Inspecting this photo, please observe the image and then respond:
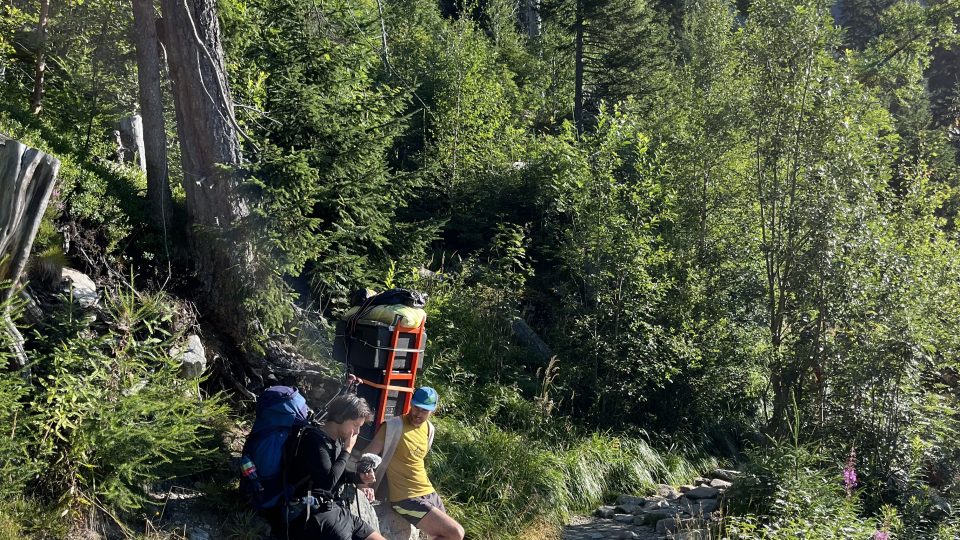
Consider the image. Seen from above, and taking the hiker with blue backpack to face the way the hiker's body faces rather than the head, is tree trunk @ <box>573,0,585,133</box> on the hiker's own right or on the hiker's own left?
on the hiker's own left

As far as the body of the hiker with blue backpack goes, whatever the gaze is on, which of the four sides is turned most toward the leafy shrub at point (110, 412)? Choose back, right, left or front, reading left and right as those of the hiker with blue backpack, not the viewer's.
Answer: back

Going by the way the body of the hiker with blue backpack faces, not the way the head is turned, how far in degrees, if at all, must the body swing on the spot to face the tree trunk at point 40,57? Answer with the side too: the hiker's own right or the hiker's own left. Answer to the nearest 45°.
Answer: approximately 135° to the hiker's own left

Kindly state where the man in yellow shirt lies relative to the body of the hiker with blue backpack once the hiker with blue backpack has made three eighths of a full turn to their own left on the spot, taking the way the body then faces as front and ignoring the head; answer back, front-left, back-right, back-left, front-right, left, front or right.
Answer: right

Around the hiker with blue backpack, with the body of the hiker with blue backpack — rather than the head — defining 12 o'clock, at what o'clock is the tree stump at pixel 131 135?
The tree stump is roughly at 8 o'clock from the hiker with blue backpack.

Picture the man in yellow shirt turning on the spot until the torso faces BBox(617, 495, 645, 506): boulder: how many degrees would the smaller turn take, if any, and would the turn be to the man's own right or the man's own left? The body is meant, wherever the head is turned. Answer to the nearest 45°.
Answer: approximately 90° to the man's own left

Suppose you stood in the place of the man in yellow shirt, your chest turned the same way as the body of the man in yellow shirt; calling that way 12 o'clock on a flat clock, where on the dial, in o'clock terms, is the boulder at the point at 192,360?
The boulder is roughly at 5 o'clock from the man in yellow shirt.

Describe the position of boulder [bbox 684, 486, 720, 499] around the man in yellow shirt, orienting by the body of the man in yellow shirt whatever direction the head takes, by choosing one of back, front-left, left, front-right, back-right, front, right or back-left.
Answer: left

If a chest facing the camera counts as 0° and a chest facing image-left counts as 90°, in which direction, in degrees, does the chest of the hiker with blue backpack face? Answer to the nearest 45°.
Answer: approximately 270°

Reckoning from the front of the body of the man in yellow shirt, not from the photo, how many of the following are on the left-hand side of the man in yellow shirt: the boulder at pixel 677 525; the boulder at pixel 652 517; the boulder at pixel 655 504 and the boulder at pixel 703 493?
4

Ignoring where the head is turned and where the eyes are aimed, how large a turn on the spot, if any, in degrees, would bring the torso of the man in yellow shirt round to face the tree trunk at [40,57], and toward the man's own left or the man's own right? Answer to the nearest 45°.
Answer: approximately 180°

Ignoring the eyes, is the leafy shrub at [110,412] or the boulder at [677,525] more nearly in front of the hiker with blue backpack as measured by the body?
the boulder

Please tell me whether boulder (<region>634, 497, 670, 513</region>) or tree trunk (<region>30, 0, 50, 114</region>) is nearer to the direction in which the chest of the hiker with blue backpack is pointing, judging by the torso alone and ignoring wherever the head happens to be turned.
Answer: the boulder

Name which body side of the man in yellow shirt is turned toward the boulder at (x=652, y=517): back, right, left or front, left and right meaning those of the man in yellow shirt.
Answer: left

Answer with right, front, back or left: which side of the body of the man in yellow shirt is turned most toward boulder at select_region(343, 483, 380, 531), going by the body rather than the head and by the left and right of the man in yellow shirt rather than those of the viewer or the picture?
right

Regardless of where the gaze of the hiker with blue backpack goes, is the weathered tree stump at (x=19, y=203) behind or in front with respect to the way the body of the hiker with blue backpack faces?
behind
